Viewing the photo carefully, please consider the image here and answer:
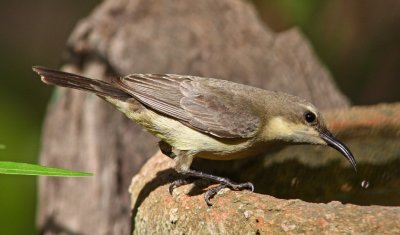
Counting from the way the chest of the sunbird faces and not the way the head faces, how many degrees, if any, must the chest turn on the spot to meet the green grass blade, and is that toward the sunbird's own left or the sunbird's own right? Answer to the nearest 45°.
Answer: approximately 135° to the sunbird's own right

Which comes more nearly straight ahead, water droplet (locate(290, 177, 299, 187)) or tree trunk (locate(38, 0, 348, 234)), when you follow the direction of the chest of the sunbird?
the water droplet

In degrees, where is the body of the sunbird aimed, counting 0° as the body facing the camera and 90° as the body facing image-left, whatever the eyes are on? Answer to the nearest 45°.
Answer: approximately 270°

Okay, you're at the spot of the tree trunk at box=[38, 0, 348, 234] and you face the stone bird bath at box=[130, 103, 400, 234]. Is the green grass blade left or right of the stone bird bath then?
right

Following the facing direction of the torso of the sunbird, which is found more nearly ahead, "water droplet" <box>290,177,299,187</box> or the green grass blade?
the water droplet

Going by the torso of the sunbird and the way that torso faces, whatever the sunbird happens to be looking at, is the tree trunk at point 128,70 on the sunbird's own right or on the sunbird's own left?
on the sunbird's own left
